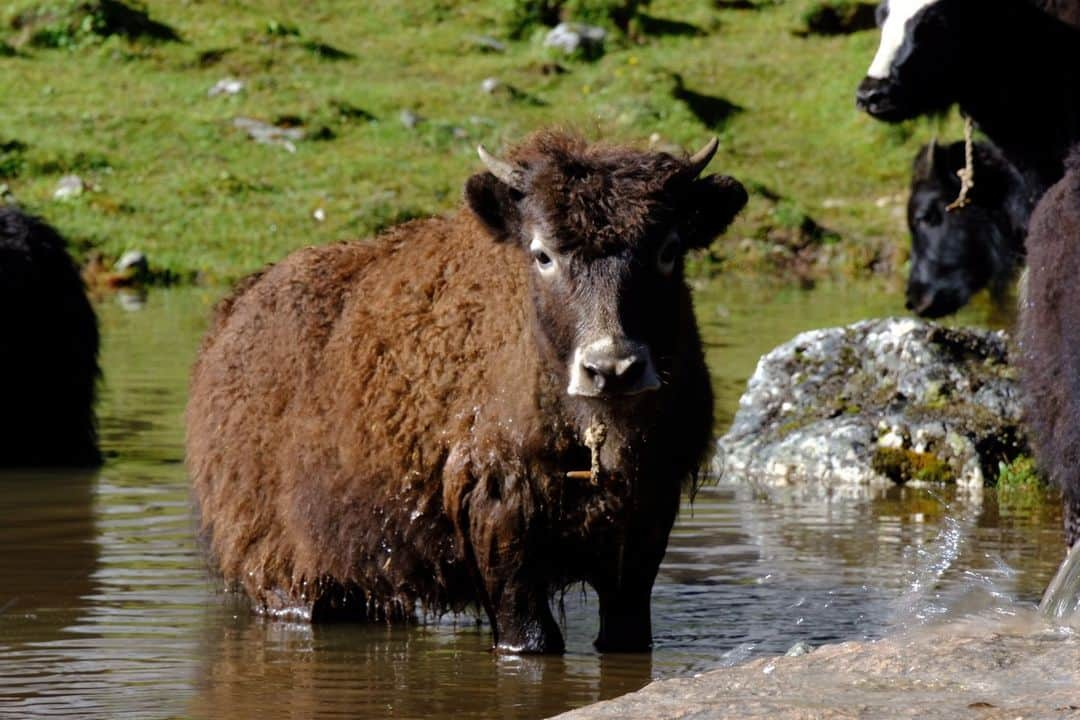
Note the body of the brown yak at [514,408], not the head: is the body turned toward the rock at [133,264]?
no

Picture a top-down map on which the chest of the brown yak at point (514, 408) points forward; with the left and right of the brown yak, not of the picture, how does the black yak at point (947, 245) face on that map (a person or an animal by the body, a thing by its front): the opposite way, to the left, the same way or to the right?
to the right

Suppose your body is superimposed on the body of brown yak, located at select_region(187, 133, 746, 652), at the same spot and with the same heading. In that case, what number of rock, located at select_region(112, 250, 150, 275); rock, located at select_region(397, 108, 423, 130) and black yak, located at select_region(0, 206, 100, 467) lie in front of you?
0

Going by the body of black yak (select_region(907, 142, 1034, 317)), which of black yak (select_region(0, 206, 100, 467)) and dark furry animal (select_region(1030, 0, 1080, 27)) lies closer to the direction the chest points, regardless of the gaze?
the black yak

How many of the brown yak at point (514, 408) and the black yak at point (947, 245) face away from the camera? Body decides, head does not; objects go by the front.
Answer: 0

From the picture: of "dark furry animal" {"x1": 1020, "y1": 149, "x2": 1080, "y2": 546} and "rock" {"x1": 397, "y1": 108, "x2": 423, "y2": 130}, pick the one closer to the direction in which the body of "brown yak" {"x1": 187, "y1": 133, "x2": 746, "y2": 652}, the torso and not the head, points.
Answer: the dark furry animal

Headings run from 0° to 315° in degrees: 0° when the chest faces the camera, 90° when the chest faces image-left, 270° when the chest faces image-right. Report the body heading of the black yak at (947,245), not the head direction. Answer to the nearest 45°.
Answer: approximately 45°

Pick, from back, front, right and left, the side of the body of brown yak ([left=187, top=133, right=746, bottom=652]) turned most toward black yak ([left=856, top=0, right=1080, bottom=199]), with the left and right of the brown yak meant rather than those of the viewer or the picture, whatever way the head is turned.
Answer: left

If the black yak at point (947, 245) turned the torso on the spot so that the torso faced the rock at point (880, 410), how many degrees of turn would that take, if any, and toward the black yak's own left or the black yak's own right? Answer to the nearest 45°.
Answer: approximately 45° to the black yak's own left

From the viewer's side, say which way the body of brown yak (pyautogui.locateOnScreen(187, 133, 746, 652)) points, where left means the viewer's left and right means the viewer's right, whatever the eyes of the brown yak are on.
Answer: facing the viewer and to the right of the viewer

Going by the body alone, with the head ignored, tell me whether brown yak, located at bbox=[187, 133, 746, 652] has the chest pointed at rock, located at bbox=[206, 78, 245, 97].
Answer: no

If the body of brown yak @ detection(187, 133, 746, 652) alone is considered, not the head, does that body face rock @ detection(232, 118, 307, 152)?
no

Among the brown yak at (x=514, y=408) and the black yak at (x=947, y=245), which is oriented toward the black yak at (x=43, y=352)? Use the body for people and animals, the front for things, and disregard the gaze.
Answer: the black yak at (x=947, y=245)

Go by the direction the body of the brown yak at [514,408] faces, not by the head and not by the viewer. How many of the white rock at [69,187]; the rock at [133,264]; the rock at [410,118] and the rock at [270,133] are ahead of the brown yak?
0

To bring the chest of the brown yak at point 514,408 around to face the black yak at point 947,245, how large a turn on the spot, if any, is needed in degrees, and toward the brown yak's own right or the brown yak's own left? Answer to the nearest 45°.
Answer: approximately 90° to the brown yak's own left

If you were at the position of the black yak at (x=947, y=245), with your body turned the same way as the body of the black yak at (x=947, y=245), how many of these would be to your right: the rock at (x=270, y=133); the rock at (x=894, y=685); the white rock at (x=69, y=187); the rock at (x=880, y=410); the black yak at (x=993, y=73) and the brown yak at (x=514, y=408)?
2

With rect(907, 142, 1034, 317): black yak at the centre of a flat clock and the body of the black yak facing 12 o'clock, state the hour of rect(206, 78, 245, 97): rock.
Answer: The rock is roughly at 3 o'clock from the black yak.
